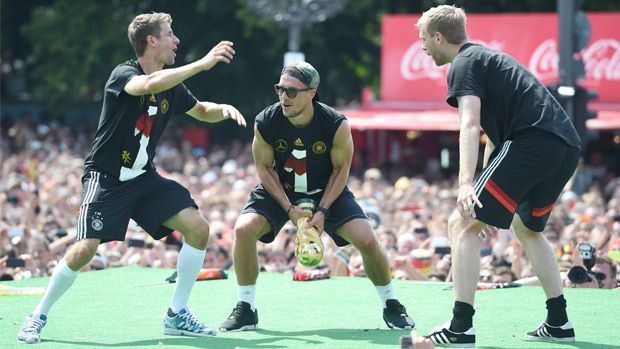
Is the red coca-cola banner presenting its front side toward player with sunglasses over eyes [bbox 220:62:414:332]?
yes

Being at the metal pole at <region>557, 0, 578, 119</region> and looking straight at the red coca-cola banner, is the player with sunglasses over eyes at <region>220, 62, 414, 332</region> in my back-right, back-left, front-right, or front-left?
back-left

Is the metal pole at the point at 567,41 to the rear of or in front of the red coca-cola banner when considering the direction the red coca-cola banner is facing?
in front

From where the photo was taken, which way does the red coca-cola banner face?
toward the camera

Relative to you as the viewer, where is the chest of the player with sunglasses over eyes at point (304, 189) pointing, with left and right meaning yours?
facing the viewer

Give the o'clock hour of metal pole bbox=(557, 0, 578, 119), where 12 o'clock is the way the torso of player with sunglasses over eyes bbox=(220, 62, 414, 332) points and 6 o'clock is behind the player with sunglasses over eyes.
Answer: The metal pole is roughly at 7 o'clock from the player with sunglasses over eyes.

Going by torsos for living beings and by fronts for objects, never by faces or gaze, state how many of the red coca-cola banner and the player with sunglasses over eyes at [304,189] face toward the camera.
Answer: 2

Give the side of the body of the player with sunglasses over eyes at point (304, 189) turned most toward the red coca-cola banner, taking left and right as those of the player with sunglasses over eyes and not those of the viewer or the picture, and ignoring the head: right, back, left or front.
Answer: back

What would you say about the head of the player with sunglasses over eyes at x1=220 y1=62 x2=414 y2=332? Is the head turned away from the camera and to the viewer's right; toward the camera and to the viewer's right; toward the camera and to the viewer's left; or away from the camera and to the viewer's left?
toward the camera and to the viewer's left
